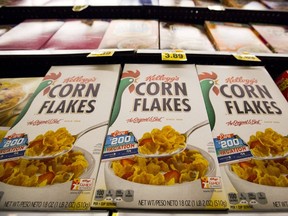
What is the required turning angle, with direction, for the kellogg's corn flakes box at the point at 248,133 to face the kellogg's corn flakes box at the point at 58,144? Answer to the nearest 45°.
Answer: approximately 45° to its right

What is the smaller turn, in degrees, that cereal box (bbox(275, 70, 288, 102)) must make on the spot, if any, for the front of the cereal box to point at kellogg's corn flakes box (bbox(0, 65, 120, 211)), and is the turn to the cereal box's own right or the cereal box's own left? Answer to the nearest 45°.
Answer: approximately 45° to the cereal box's own right

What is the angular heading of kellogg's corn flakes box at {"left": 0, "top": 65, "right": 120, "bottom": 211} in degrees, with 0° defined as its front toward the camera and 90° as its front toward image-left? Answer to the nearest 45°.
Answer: approximately 0°

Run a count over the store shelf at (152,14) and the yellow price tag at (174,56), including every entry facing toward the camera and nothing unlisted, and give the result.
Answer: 2

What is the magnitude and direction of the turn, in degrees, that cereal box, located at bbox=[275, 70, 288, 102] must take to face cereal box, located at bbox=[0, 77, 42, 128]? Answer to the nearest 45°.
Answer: approximately 45° to its right

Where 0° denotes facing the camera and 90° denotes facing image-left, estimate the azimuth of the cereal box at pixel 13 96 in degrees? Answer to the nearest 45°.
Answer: approximately 0°
